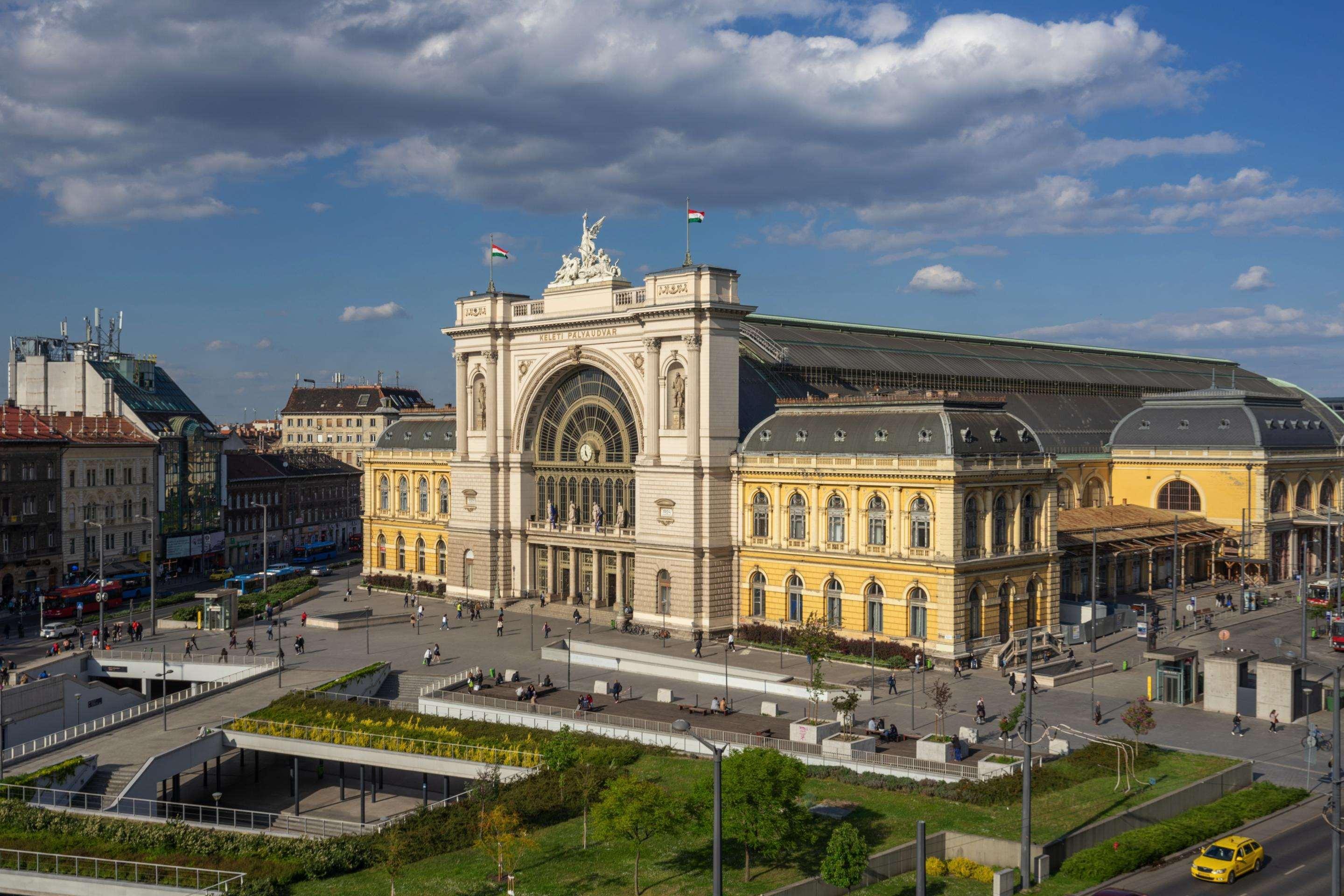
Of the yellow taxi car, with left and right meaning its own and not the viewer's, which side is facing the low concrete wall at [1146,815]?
right

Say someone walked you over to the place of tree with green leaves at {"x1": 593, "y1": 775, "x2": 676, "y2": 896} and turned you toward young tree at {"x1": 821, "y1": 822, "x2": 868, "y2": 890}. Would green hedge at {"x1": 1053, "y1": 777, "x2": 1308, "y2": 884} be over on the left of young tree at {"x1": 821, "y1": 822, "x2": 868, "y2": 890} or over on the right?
left

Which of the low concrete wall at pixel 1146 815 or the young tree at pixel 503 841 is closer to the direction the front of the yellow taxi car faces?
the young tree

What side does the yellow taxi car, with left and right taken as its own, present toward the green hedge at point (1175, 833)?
right

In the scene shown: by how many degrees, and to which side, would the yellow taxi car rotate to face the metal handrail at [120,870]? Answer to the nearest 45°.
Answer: approximately 45° to its right

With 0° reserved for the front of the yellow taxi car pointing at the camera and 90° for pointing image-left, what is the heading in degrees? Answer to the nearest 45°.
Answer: approximately 45°

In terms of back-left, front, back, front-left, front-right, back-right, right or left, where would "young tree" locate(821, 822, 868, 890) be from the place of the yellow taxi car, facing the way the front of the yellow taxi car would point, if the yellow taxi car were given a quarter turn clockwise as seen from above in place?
left

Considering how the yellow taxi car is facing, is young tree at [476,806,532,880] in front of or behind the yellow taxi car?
in front
